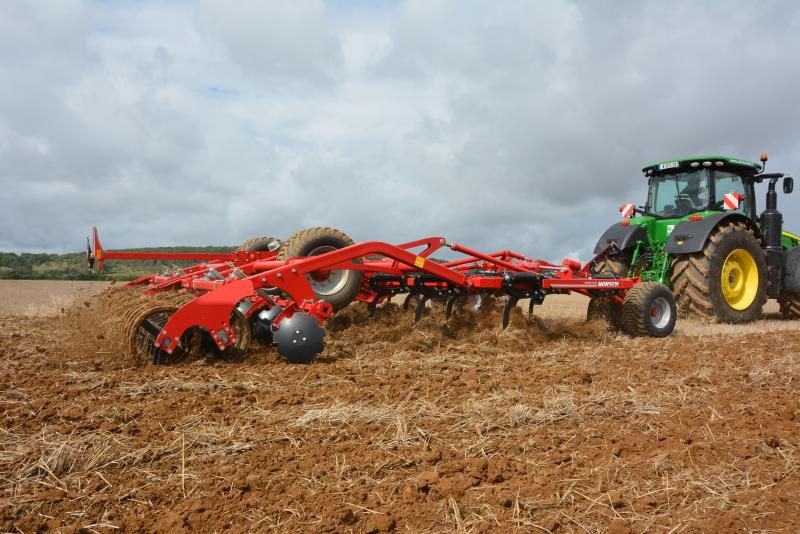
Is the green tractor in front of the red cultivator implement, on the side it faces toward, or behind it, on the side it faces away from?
in front

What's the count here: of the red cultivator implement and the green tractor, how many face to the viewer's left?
0

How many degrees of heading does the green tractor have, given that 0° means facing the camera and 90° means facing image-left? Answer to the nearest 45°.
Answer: approximately 225°

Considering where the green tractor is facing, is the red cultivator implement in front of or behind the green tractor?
behind
